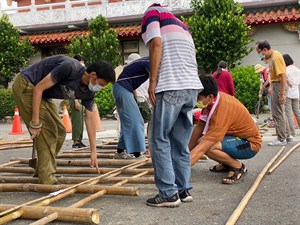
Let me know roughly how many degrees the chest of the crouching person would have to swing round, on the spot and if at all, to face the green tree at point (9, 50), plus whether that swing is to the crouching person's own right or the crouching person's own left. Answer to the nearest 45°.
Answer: approximately 45° to the crouching person's own right

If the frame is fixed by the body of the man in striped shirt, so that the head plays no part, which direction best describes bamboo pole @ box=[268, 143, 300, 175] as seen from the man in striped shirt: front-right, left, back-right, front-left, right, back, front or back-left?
right

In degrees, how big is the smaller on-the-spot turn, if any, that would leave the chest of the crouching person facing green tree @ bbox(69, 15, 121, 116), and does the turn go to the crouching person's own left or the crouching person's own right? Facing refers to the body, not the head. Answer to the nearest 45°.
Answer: approximately 90° to the crouching person's own right

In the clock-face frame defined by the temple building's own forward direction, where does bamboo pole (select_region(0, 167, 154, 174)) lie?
The bamboo pole is roughly at 12 o'clock from the temple building.

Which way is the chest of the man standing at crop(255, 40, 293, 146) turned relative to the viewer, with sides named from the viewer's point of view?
facing to the left of the viewer

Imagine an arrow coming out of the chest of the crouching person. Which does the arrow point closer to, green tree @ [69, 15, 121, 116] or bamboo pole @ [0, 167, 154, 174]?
the bamboo pole

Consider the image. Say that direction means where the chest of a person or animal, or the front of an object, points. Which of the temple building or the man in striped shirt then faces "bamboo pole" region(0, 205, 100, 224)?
the temple building

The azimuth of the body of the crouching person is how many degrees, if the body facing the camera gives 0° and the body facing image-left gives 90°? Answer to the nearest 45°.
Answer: approximately 90°

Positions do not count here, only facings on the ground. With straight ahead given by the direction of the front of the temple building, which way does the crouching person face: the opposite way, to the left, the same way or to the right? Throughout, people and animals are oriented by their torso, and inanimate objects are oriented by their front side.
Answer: to the right
